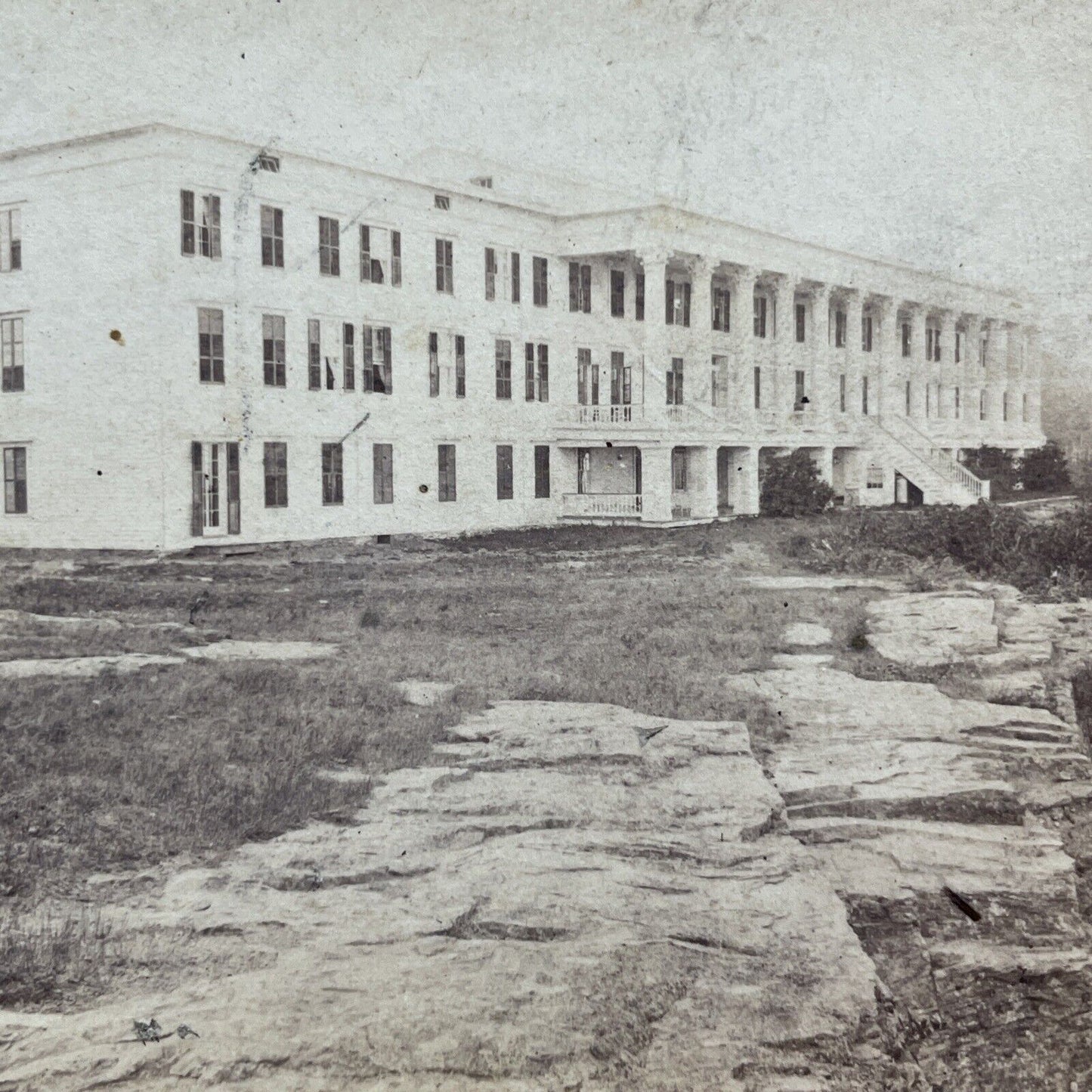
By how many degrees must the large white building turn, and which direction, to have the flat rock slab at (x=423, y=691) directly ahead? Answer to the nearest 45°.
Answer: approximately 45° to its right

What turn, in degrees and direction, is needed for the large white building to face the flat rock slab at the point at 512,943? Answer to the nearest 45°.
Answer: approximately 45° to its right

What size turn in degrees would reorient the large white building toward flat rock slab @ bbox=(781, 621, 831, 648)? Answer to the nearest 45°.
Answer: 0° — it already faces it

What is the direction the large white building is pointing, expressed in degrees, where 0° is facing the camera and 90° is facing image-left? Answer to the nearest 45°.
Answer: approximately 315°
